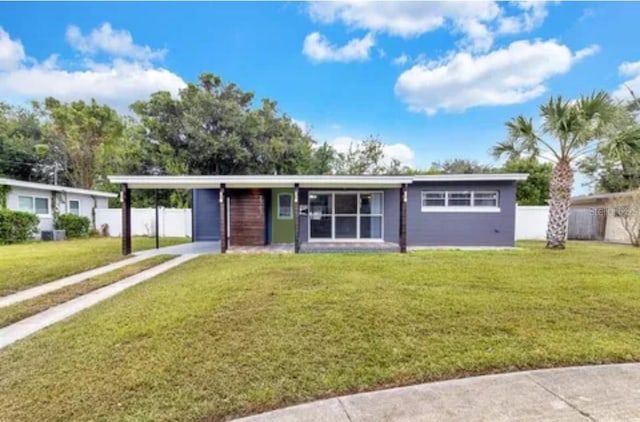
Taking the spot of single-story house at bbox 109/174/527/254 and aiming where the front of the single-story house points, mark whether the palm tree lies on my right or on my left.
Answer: on my left

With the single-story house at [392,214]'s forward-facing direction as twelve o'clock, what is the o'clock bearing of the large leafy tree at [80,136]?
The large leafy tree is roughly at 4 o'clock from the single-story house.

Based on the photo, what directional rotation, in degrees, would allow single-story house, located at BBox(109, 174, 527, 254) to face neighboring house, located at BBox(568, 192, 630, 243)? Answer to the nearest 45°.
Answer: approximately 90° to its left

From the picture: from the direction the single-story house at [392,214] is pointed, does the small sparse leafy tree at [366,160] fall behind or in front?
behind

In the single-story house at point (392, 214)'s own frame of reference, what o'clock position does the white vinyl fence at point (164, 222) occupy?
The white vinyl fence is roughly at 4 o'clock from the single-story house.

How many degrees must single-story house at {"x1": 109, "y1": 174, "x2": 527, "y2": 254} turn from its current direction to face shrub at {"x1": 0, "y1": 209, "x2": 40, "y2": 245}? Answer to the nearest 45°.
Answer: approximately 90° to its right

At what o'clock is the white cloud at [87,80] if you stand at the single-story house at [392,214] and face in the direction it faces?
The white cloud is roughly at 4 o'clock from the single-story house.

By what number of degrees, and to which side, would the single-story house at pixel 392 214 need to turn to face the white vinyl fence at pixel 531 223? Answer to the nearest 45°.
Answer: approximately 135° to its left

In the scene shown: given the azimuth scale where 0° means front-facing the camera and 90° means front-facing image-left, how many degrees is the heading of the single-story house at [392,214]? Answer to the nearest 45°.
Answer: approximately 0°
